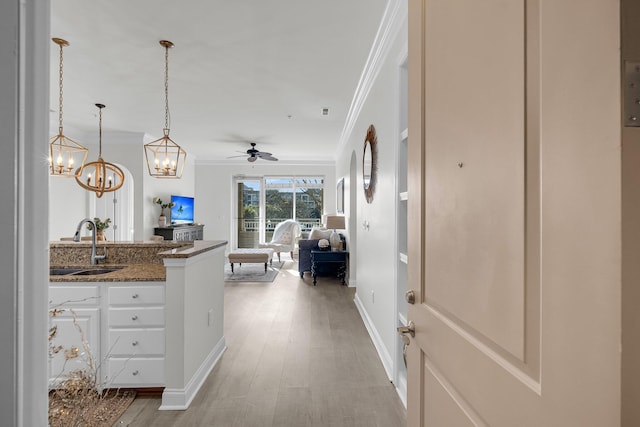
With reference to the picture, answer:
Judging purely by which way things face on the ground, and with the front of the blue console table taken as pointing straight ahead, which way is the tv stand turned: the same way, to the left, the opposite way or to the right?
to the left

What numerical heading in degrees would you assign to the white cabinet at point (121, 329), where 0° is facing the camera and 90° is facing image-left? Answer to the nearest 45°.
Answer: approximately 0°

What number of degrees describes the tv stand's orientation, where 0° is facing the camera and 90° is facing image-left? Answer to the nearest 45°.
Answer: approximately 315°

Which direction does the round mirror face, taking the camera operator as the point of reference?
facing to the left of the viewer

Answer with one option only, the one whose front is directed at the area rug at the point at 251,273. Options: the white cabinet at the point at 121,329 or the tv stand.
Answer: the tv stand

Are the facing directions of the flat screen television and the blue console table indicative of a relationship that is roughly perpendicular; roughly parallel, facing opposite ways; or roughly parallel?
roughly perpendicular

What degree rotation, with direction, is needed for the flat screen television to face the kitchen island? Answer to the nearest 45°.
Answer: approximately 45° to its right

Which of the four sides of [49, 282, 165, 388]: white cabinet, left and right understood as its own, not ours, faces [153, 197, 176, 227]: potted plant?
back
